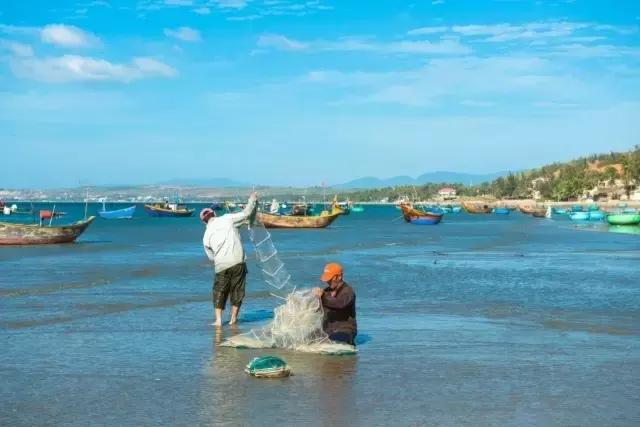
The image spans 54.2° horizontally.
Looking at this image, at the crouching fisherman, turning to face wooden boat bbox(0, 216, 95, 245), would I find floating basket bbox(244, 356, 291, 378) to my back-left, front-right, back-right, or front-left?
back-left

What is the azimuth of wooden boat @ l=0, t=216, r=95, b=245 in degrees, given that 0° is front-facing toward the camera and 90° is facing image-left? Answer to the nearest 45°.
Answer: approximately 270°

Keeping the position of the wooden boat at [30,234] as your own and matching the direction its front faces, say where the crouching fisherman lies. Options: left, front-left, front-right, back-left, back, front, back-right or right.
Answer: right

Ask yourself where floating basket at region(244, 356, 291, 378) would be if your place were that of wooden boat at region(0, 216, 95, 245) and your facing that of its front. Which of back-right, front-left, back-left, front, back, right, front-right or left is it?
right

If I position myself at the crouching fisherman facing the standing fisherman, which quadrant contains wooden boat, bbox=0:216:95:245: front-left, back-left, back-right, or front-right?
front-right

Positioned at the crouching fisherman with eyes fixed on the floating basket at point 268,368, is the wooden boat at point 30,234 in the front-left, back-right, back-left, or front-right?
back-right

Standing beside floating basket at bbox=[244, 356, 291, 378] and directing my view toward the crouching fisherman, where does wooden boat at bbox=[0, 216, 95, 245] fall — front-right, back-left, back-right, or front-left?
front-left

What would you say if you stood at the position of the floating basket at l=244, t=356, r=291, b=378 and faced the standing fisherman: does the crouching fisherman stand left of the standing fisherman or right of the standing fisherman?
right

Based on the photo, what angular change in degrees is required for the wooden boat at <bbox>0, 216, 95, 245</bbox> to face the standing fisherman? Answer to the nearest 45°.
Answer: approximately 90° to its right
